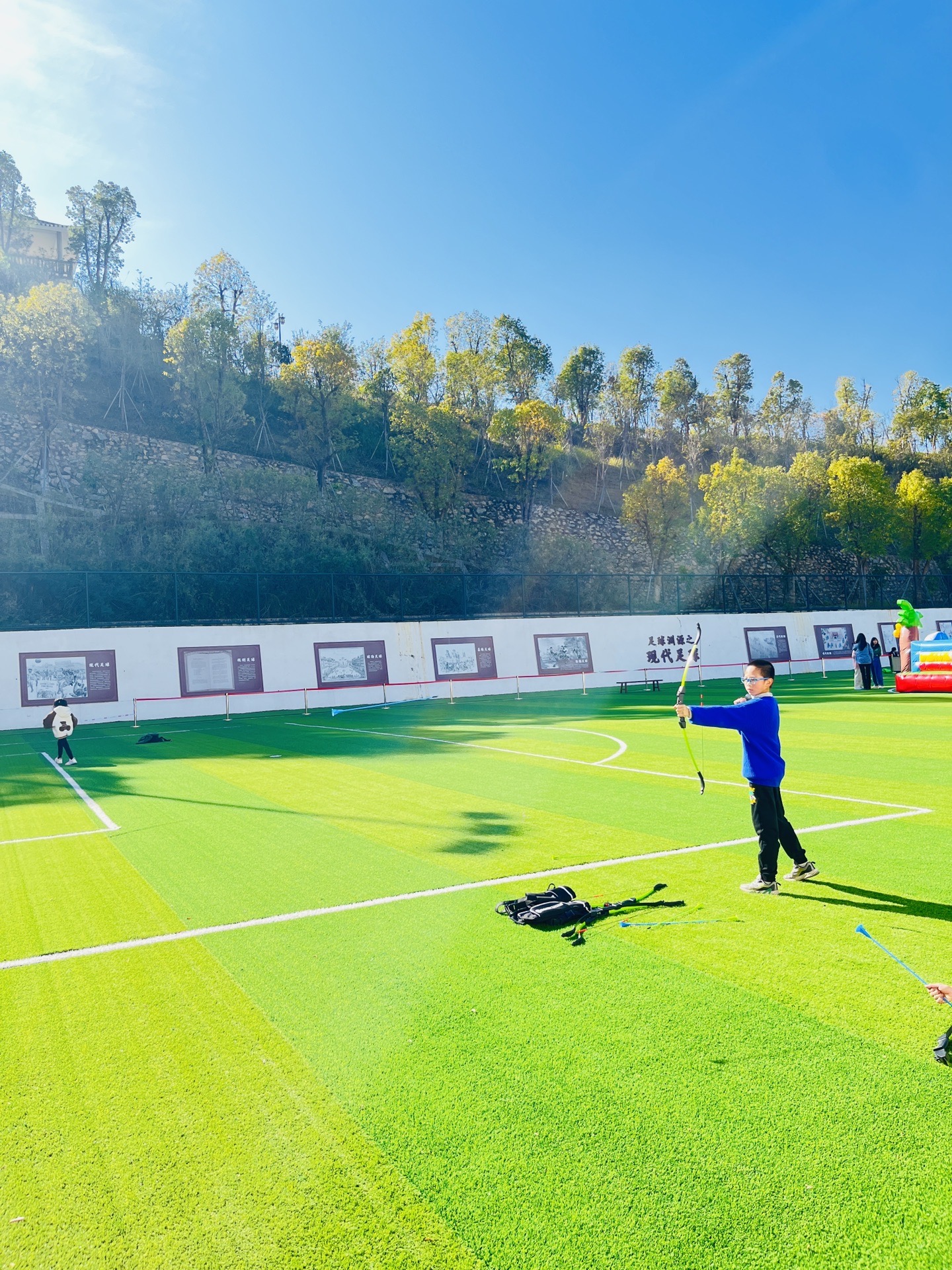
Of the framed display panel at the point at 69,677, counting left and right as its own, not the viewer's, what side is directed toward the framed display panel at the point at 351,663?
left

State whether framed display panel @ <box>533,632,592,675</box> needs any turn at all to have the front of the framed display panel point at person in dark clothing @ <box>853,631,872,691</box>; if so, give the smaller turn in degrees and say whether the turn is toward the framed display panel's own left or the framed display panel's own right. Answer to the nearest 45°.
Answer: approximately 45° to the framed display panel's own left

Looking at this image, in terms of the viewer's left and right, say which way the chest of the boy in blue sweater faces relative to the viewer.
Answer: facing to the left of the viewer

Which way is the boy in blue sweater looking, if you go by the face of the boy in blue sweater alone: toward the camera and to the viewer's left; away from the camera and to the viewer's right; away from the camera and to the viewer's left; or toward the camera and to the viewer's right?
toward the camera and to the viewer's left

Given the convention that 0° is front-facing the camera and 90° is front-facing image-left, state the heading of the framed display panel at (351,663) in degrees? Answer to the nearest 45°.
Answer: approximately 0°

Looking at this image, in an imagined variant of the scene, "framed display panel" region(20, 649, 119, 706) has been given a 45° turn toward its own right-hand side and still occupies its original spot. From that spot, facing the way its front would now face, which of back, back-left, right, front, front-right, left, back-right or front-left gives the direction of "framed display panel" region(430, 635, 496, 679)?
back-left

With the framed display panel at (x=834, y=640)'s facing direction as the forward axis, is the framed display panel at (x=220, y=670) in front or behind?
in front

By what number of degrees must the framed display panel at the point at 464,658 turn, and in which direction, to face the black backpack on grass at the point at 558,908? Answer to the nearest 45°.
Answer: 0° — it already faces it

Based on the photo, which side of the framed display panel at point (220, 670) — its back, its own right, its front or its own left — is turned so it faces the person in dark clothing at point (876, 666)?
left
